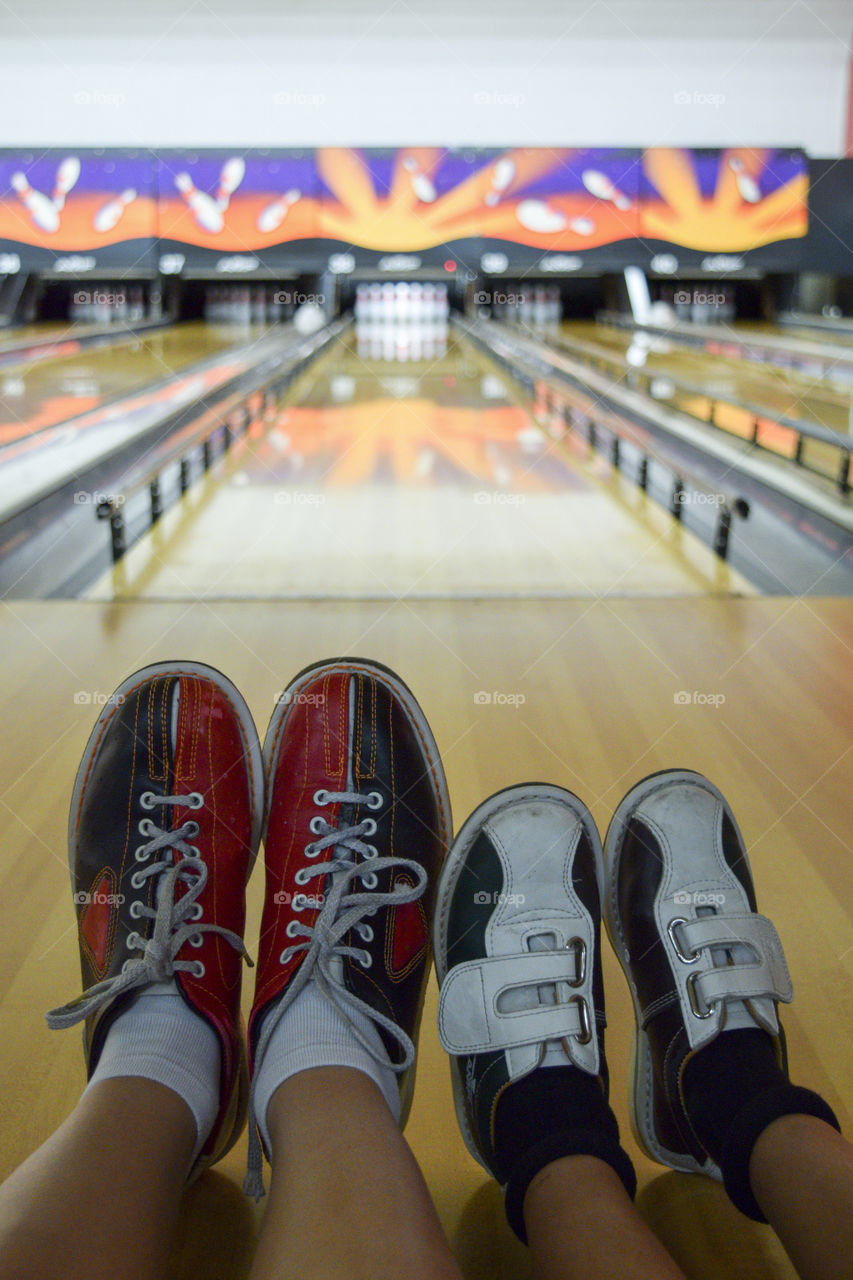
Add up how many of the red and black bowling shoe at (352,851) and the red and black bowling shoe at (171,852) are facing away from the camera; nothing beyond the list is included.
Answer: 2

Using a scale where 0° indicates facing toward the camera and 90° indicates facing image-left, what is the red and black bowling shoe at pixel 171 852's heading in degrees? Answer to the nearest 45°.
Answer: approximately 180°

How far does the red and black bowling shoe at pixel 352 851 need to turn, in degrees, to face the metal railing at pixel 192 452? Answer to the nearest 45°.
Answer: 0° — it already faces it

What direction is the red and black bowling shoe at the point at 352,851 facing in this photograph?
away from the camera

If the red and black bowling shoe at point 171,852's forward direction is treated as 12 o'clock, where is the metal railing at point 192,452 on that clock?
The metal railing is roughly at 12 o'clock from the red and black bowling shoe.
